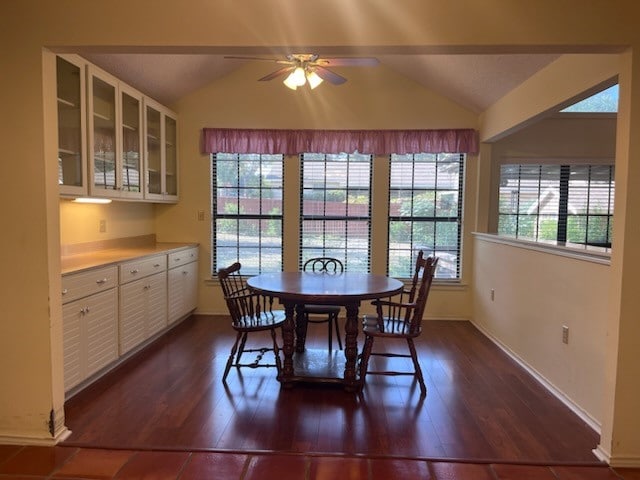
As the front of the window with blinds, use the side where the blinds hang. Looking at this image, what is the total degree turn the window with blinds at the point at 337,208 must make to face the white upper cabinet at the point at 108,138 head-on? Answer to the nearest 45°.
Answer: approximately 45° to its right

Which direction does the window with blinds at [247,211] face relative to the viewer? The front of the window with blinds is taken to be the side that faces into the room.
toward the camera

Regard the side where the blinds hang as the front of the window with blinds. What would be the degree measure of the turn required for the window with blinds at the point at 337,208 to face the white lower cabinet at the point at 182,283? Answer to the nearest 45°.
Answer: approximately 90° to its right

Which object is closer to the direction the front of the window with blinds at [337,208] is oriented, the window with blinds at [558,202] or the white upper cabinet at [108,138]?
the white upper cabinet

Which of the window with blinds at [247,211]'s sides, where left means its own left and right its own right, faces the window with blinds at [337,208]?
left

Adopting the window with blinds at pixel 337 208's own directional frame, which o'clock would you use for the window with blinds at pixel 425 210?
the window with blinds at pixel 425 210 is roughly at 9 o'clock from the window with blinds at pixel 337 208.

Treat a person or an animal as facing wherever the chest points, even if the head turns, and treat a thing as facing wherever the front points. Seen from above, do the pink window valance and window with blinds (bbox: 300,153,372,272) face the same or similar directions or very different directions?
same or similar directions

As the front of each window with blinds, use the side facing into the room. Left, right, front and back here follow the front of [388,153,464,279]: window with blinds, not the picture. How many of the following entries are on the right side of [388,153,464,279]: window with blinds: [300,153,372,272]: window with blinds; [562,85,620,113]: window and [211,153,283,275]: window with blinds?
2

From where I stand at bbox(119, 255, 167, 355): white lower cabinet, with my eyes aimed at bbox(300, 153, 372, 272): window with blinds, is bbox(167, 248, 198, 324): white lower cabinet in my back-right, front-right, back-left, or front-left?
front-left

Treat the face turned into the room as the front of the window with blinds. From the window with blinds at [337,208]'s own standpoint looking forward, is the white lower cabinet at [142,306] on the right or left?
on its right

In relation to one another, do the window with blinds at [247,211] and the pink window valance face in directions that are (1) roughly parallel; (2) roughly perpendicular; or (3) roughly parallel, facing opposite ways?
roughly parallel

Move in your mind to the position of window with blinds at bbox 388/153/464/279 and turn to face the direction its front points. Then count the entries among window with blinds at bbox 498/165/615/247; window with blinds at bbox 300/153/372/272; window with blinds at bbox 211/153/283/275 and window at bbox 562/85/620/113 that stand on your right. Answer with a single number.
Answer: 2

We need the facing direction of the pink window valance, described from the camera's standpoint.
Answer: facing the viewer

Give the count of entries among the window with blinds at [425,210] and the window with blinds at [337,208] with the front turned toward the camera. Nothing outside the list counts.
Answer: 2

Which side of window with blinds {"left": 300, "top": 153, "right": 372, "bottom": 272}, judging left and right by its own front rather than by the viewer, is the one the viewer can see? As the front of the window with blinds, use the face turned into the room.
front

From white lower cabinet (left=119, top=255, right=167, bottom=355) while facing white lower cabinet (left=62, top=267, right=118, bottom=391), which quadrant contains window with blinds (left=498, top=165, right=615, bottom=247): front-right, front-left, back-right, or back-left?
back-left
